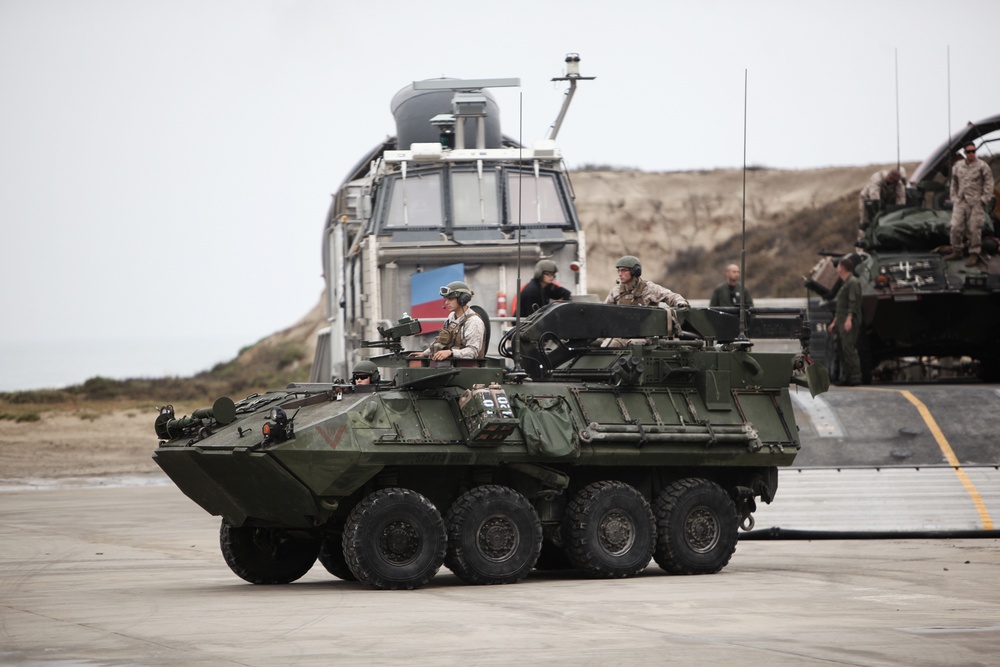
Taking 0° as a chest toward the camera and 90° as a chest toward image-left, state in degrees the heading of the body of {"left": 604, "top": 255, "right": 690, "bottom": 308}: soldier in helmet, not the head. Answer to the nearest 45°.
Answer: approximately 45°

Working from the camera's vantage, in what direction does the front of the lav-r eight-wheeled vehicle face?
facing the viewer and to the left of the viewer

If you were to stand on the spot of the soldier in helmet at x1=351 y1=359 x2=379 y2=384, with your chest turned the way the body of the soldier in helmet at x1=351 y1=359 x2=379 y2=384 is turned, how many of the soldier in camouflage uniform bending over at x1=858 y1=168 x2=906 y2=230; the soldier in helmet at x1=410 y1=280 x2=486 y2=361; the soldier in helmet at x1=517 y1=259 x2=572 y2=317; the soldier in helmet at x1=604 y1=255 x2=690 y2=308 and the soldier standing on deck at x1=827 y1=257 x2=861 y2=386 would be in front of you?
0

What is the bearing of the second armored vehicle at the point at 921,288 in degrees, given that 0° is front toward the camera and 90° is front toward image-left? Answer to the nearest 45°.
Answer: approximately 0°

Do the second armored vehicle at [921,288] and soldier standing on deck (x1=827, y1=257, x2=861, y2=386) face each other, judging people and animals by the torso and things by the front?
no

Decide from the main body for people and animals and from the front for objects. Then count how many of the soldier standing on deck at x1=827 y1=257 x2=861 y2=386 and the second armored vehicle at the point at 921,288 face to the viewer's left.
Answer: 1

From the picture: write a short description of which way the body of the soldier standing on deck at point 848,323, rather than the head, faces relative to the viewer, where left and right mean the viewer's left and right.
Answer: facing to the left of the viewer

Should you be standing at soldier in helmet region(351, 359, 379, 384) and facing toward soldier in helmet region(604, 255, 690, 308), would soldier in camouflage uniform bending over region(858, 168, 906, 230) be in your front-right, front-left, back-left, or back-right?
front-left

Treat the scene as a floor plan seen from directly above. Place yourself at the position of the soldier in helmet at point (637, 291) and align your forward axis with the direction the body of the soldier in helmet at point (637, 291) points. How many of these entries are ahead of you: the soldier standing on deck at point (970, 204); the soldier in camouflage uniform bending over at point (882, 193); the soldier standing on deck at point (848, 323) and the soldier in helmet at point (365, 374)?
1

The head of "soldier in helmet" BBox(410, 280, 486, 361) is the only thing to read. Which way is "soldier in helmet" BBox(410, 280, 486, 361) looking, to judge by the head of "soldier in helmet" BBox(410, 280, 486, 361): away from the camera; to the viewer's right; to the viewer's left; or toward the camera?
to the viewer's left

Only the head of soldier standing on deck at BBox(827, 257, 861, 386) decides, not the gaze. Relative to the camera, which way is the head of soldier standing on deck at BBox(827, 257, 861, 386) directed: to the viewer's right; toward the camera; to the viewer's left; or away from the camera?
to the viewer's left

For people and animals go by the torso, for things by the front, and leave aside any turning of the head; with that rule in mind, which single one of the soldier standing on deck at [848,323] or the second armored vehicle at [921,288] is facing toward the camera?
the second armored vehicle

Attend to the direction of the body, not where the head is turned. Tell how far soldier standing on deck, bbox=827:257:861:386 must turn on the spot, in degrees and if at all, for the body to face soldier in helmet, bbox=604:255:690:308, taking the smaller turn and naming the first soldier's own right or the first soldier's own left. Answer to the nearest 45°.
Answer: approximately 90° to the first soldier's own left

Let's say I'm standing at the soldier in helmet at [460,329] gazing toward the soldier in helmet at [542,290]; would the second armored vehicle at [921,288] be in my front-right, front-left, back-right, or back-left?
front-right
